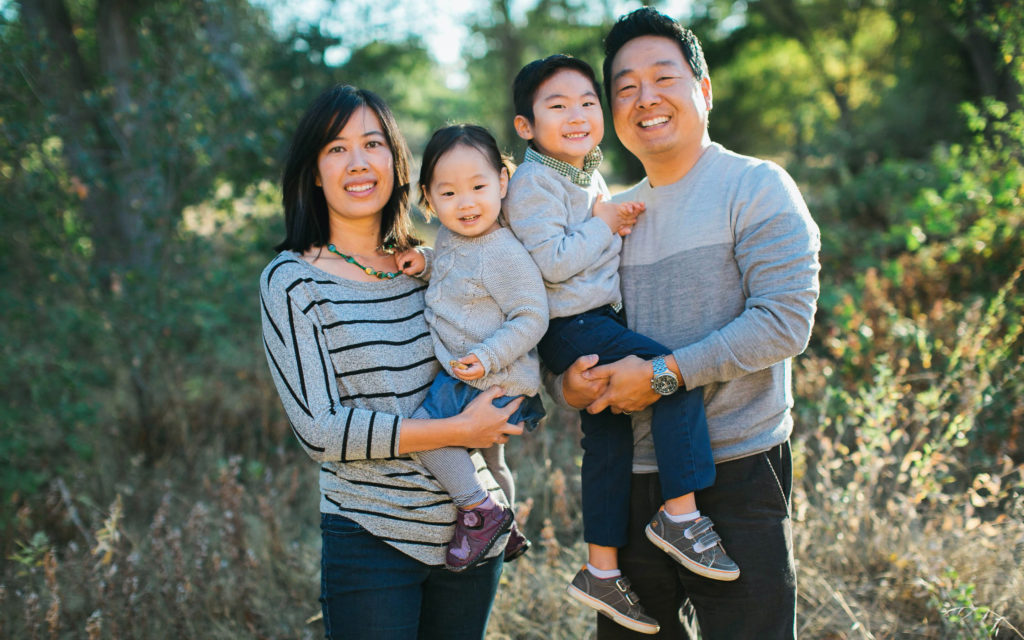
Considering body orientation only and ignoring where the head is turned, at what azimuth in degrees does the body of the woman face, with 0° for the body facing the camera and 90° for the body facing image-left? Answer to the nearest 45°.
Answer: approximately 315°

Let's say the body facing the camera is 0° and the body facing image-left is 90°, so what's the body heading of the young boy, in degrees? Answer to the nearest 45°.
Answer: approximately 315°

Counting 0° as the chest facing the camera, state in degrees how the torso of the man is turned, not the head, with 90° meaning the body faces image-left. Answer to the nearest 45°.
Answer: approximately 45°

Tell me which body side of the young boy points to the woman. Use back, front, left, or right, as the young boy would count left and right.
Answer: right
